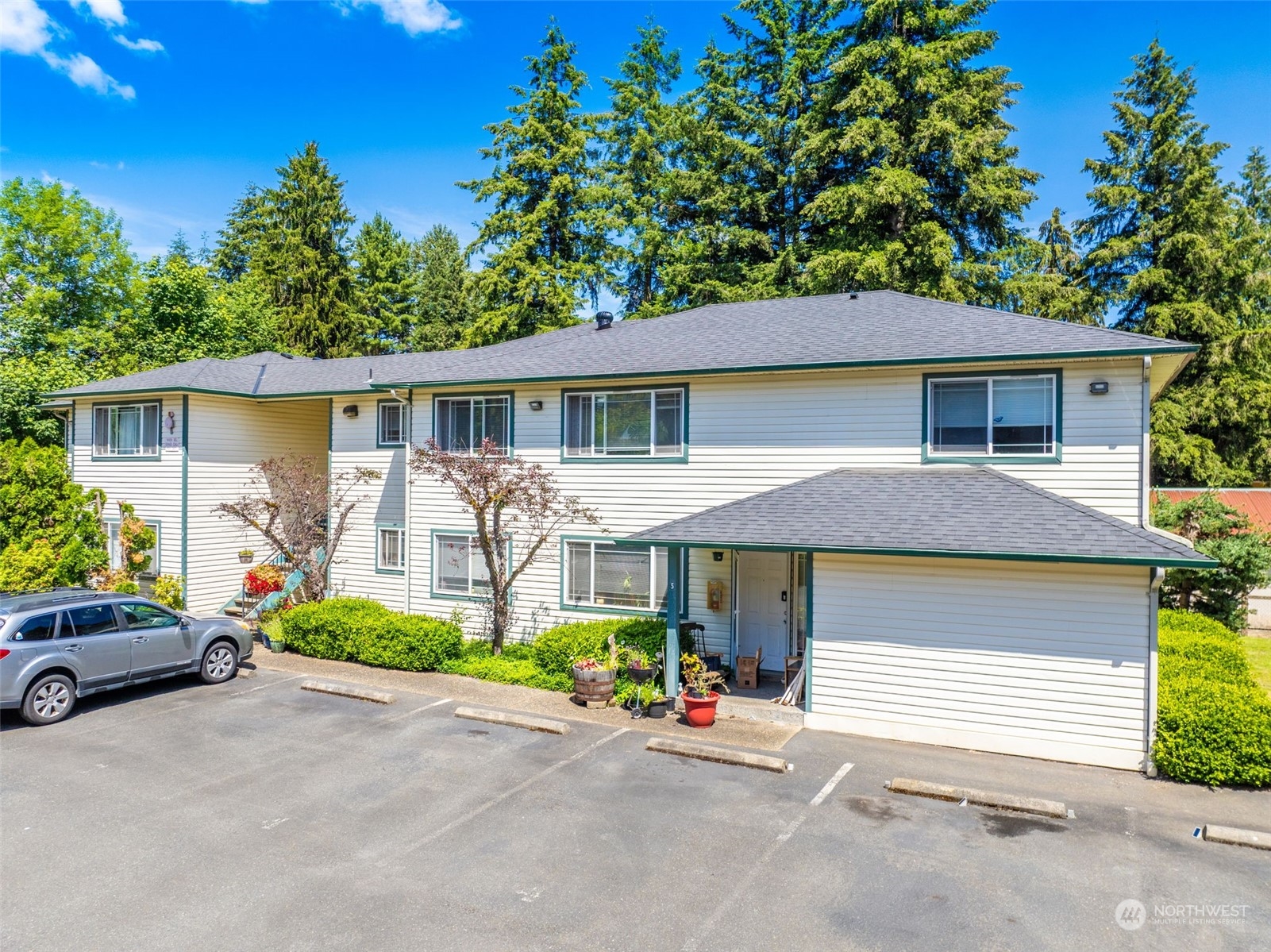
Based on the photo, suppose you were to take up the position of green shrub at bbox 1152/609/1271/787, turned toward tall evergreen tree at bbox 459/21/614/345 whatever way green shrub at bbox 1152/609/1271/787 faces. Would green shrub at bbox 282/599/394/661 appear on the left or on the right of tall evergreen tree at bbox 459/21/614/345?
left

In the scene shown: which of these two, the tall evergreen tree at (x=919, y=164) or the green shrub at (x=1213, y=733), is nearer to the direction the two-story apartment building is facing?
the green shrub

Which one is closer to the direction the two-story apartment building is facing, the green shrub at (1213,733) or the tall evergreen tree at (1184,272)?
the green shrub

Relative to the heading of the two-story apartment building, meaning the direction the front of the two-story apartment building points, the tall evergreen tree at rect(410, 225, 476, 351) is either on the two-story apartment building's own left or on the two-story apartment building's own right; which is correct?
on the two-story apartment building's own right

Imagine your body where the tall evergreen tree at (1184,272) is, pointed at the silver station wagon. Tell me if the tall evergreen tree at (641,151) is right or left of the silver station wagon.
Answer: right

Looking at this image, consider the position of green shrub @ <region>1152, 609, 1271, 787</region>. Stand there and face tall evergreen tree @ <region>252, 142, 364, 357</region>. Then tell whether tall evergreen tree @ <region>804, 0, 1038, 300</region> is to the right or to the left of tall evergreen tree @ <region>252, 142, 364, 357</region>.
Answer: right

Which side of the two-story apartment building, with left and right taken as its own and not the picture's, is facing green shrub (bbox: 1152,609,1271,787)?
left

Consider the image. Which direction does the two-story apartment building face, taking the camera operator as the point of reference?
facing the viewer and to the left of the viewer

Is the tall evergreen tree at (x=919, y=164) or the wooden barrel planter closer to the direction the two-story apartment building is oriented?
the wooden barrel planter
